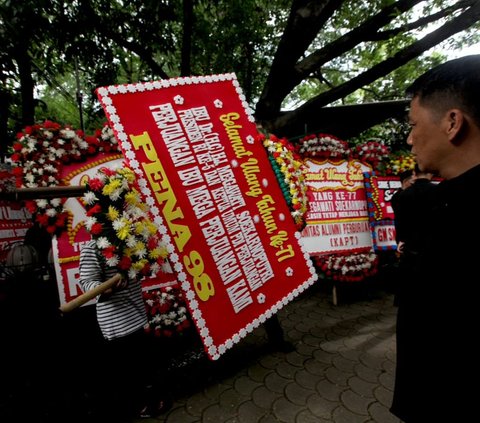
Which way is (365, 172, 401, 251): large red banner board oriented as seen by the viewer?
toward the camera

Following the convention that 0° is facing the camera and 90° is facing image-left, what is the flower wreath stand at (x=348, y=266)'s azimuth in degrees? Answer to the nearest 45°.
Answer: approximately 0°

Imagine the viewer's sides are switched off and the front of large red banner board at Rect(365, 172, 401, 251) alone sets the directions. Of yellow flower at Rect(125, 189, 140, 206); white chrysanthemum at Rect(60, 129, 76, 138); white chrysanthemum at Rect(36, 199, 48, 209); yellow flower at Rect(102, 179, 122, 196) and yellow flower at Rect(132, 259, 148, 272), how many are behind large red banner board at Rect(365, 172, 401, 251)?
0

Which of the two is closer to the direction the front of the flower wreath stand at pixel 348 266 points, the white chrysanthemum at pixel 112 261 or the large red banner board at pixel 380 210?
the white chrysanthemum

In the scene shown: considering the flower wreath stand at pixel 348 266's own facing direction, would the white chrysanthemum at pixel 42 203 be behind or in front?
in front

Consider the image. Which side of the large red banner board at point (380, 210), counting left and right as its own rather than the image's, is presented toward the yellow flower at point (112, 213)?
front

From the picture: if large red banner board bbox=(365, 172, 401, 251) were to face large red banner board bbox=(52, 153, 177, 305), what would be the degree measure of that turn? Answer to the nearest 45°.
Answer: approximately 45° to its right

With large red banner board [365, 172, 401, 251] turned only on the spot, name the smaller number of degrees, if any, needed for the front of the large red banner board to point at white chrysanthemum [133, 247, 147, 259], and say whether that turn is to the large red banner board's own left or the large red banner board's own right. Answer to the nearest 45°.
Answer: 0° — it already faces it

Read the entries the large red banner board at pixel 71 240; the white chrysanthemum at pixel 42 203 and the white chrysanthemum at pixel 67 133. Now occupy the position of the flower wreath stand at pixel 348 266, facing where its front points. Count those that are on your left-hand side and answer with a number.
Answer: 0

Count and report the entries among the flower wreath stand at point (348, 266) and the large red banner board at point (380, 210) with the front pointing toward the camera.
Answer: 2

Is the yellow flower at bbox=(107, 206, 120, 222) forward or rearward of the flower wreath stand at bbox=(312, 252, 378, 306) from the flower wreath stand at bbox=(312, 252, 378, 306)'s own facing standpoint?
forward

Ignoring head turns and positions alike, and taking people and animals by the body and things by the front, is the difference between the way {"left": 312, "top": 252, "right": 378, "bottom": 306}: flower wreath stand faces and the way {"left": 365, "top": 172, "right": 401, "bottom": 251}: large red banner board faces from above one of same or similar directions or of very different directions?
same or similar directions

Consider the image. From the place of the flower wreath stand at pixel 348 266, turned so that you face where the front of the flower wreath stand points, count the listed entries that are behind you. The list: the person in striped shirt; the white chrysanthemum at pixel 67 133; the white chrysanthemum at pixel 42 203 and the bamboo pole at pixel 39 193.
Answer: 0
